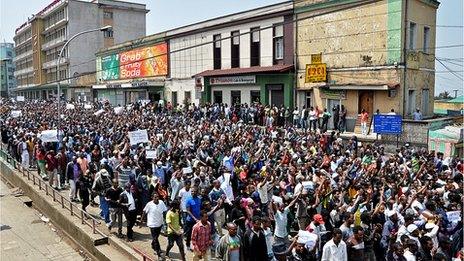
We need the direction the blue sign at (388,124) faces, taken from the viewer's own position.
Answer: facing the viewer

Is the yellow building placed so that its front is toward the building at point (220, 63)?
no

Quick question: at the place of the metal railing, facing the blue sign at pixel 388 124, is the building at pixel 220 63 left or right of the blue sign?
left

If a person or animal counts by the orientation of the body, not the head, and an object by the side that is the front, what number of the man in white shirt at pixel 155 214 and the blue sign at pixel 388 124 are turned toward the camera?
2

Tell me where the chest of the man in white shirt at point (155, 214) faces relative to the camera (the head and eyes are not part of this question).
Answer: toward the camera

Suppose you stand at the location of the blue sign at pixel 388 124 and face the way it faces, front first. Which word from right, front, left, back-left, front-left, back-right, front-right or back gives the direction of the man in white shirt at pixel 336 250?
front

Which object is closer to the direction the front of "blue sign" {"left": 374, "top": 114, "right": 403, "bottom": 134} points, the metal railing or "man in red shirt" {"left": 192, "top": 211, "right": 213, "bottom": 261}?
the man in red shirt

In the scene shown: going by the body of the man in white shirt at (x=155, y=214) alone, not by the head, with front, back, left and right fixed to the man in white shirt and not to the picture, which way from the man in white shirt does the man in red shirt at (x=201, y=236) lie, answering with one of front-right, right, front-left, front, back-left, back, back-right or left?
front-left

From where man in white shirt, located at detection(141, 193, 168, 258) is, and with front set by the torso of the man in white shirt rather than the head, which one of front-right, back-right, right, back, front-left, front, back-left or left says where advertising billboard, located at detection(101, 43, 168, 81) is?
back

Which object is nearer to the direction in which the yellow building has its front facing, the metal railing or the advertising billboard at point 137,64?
the metal railing

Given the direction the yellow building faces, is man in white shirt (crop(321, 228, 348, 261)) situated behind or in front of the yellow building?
in front

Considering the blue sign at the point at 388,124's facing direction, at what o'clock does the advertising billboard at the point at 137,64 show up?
The advertising billboard is roughly at 4 o'clock from the blue sign.

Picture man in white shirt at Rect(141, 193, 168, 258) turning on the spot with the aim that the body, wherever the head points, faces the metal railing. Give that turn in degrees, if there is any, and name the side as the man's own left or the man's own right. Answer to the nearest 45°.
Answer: approximately 135° to the man's own right

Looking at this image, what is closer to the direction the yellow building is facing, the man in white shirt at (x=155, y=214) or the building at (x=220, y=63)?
the man in white shirt

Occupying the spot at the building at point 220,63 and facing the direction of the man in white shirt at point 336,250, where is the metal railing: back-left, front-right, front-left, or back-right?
front-right

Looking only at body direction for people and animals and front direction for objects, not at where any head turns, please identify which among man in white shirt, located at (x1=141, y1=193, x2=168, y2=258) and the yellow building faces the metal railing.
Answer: the yellow building

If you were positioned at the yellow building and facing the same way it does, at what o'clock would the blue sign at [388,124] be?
The blue sign is roughly at 10 o'clock from the yellow building.
